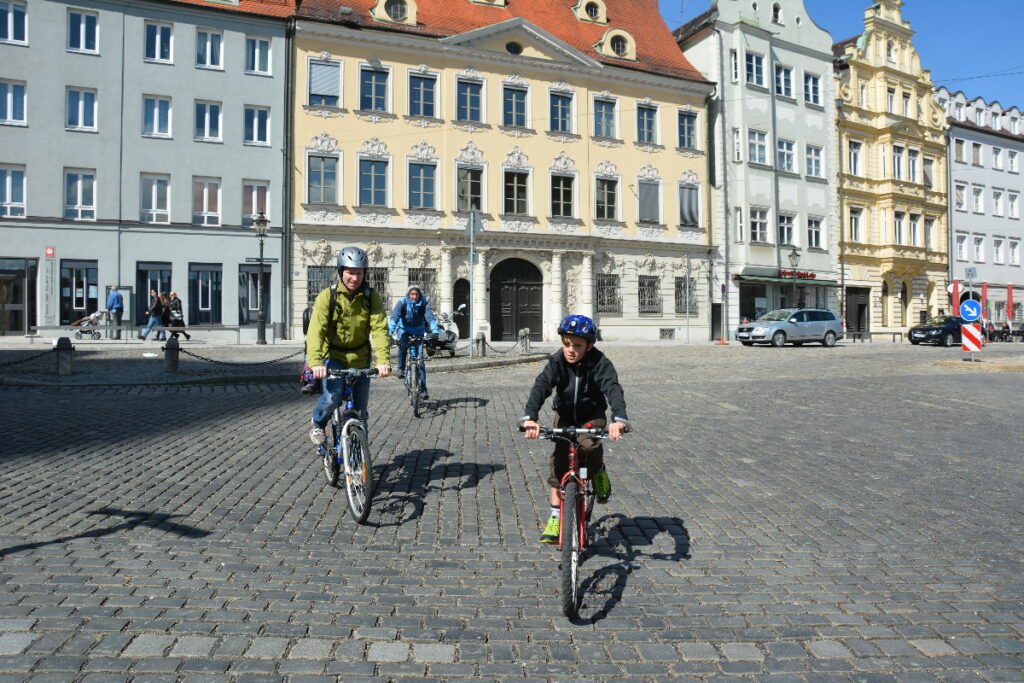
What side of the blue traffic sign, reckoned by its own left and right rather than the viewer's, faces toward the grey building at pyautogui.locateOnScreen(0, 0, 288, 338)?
right

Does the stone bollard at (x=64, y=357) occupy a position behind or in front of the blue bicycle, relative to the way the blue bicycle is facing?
behind

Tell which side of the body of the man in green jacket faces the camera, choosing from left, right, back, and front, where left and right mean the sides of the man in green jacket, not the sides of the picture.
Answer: front

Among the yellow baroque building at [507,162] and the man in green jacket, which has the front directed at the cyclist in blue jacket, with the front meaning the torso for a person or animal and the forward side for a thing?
the yellow baroque building

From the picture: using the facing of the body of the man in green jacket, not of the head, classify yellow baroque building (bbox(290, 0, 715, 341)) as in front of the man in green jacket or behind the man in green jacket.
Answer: behind

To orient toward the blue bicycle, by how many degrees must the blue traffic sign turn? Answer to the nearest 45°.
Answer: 0° — it already faces it

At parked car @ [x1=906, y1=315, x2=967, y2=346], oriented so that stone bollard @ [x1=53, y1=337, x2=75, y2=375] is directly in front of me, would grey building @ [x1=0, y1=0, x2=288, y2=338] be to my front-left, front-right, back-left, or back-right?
front-right

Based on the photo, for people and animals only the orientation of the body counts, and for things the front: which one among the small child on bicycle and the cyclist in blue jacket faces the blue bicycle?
the cyclist in blue jacket

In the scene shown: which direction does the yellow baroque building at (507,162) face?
toward the camera

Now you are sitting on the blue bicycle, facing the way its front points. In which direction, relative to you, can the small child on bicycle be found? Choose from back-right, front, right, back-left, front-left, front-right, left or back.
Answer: front-left

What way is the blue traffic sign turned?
toward the camera

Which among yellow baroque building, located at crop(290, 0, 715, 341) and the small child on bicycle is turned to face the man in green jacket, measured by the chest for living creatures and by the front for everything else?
the yellow baroque building

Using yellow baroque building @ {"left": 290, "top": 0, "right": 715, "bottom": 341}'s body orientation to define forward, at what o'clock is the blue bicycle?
The blue bicycle is roughly at 12 o'clock from the yellow baroque building.

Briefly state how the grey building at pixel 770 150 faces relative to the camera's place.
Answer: facing the viewer and to the left of the viewer

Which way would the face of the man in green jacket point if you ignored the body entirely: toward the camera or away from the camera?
toward the camera
